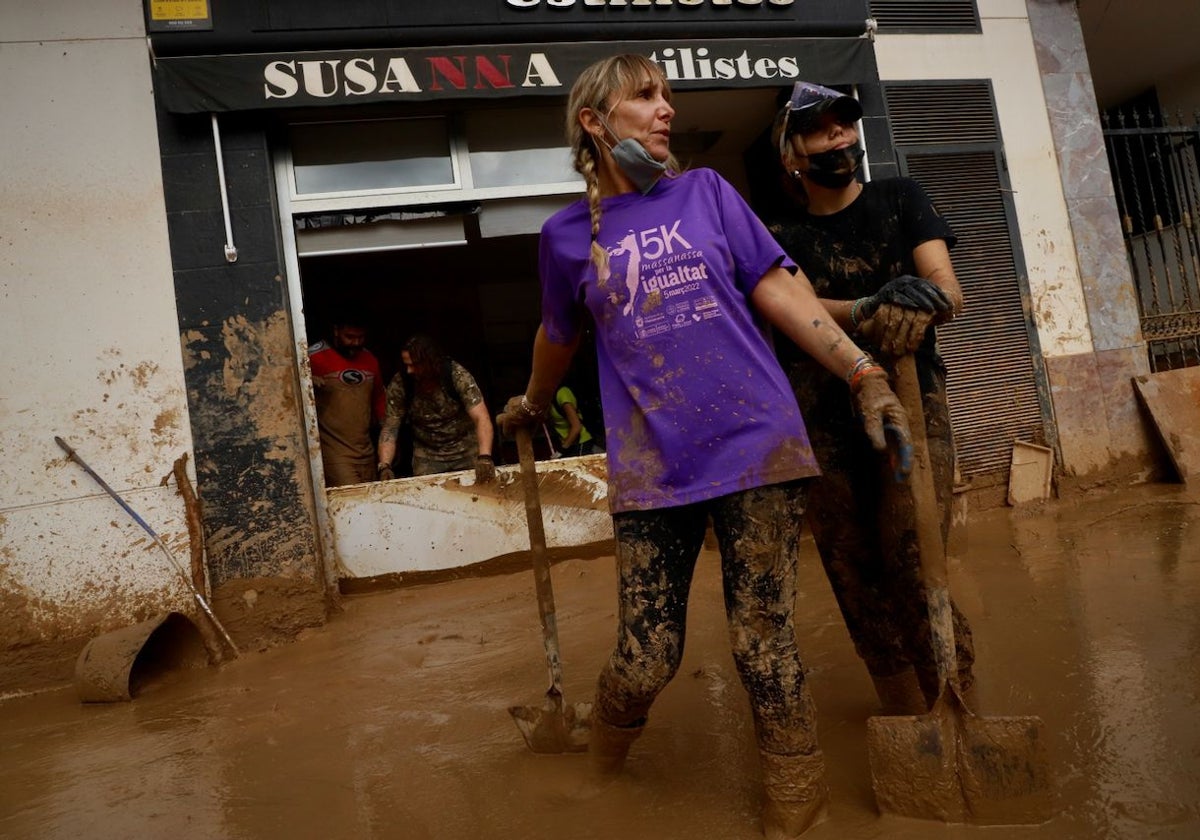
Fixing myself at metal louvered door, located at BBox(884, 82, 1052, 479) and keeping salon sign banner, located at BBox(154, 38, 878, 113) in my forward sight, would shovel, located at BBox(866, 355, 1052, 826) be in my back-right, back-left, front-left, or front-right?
front-left

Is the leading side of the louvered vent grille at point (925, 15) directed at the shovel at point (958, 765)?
yes

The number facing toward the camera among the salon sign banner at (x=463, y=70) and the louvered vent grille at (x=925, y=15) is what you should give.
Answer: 2

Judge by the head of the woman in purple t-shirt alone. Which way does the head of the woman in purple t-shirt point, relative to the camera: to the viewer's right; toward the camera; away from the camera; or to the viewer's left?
to the viewer's right

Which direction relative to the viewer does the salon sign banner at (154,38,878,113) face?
toward the camera

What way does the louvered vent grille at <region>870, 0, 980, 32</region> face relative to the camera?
toward the camera

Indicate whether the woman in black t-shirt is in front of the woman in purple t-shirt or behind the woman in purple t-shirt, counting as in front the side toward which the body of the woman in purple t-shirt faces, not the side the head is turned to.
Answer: behind

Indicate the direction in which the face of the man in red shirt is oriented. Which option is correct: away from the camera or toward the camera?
toward the camera

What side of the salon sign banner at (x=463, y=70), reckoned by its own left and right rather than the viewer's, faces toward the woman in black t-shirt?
front

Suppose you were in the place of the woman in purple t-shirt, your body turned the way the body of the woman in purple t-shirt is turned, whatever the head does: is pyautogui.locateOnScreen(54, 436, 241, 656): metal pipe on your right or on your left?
on your right

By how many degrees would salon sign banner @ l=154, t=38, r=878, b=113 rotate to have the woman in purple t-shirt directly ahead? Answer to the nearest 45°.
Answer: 0° — it already faces them

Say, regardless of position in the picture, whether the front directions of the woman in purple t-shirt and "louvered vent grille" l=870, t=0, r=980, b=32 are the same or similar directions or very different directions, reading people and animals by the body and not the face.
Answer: same or similar directions

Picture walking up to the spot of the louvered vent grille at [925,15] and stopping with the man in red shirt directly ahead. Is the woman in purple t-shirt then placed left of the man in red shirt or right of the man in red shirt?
left

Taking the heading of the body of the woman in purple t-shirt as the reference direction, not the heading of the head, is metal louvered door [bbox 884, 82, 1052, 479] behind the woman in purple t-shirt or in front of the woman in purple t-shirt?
behind
